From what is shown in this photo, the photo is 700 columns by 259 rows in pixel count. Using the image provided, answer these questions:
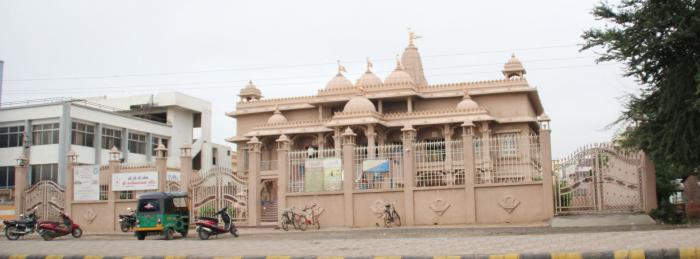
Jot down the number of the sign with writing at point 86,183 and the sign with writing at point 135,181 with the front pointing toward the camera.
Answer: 2

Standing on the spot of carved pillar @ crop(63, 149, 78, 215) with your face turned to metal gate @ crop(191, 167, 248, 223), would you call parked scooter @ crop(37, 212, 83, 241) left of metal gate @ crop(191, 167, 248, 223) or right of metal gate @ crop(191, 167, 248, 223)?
right

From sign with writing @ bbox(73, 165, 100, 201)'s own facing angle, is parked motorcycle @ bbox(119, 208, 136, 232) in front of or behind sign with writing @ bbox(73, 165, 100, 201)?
in front

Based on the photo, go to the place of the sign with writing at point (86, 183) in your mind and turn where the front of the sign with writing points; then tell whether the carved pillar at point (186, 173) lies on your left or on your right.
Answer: on your left

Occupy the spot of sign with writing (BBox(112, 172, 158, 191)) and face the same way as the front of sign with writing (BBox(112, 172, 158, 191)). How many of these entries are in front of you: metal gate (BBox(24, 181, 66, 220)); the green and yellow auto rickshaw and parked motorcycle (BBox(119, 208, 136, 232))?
2

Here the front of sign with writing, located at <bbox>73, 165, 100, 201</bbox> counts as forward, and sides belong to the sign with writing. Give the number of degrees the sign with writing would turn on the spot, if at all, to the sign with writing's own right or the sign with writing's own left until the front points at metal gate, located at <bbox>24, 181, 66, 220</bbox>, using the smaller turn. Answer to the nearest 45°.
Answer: approximately 135° to the sign with writing's own right

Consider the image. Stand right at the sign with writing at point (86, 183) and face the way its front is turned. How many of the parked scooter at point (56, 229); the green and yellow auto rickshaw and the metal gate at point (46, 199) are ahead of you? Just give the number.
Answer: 2

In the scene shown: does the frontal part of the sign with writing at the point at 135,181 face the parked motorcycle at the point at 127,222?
yes
